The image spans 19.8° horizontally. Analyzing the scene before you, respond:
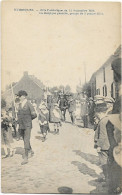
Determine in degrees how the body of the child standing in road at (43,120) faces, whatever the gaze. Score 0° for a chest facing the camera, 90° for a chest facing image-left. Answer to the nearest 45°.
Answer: approximately 0°
